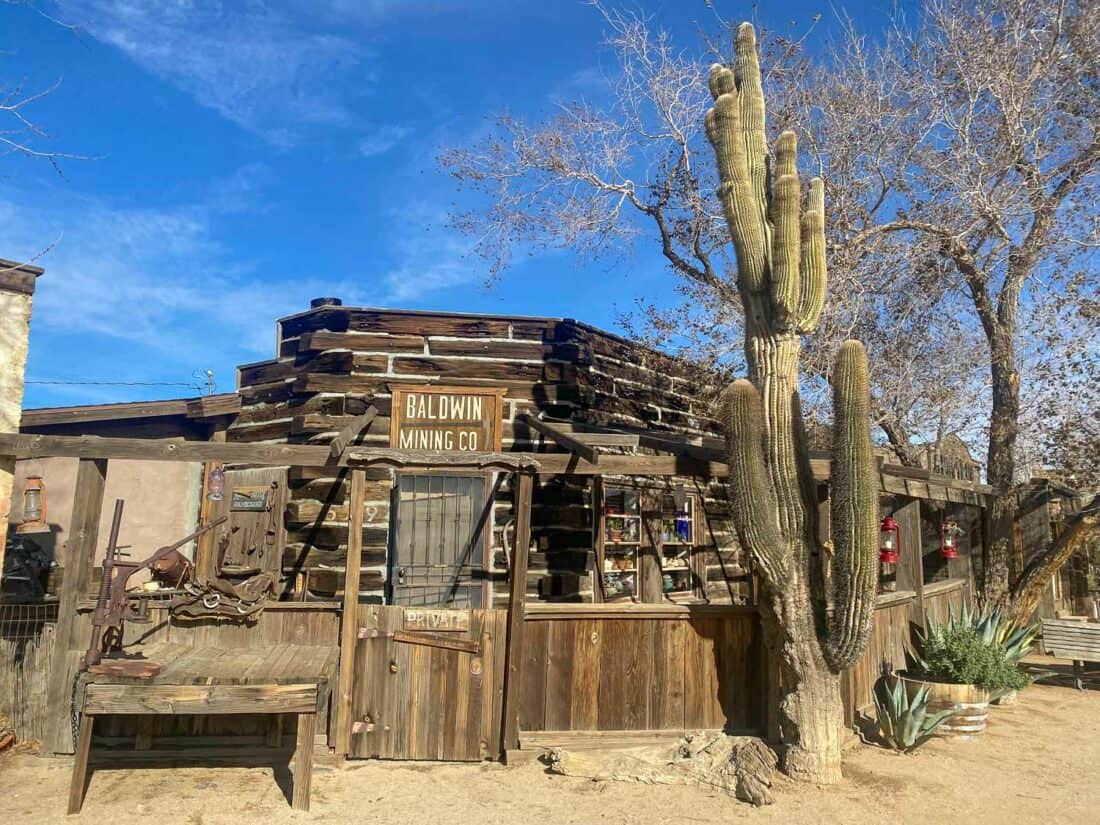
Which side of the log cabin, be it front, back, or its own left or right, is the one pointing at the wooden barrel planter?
left

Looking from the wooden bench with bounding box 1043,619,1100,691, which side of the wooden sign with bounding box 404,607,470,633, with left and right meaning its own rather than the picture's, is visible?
left

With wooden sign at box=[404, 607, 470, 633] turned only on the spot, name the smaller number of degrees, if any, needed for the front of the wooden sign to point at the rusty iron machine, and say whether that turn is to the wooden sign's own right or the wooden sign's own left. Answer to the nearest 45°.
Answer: approximately 90° to the wooden sign's own right

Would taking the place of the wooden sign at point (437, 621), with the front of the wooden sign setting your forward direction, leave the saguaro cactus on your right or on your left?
on your left

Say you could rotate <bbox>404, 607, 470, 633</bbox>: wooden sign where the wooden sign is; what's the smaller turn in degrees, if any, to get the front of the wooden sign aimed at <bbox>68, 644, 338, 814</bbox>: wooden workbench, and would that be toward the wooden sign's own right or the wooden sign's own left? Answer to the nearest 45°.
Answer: approximately 45° to the wooden sign's own right

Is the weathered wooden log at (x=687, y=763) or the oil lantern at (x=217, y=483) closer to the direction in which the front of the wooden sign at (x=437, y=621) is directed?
the weathered wooden log

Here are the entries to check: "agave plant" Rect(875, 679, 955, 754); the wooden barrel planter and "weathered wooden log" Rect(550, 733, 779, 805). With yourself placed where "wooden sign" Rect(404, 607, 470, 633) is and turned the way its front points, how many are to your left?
3

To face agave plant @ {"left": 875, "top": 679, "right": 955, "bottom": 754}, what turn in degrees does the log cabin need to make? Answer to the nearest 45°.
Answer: approximately 45° to its left

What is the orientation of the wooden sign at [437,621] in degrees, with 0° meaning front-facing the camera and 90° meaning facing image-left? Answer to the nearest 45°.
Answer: approximately 0°

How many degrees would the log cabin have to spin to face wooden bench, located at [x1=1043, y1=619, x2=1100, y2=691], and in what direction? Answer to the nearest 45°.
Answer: approximately 90° to its left
